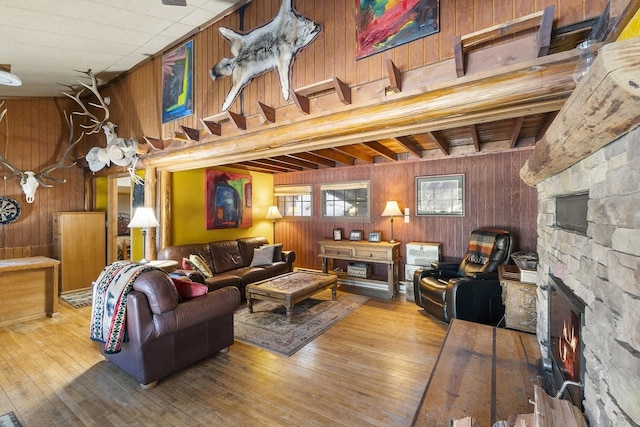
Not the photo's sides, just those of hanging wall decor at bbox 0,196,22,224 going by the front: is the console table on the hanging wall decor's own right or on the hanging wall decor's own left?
on the hanging wall decor's own left

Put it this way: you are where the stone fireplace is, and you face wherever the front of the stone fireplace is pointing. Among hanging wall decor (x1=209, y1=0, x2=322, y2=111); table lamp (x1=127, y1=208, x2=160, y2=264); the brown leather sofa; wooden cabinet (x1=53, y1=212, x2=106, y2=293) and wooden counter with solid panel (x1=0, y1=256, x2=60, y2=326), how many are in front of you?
5

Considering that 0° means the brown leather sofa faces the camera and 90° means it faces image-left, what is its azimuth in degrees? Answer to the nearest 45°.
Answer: approximately 315°

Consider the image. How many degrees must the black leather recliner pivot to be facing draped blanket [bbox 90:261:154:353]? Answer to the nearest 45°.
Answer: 0° — it already faces it

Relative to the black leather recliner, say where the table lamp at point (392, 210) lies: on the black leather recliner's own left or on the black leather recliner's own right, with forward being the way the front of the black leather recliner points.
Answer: on the black leather recliner's own right

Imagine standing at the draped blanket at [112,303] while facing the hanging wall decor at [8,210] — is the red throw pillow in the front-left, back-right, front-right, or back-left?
back-right

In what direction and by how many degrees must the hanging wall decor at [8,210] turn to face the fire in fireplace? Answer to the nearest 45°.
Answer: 0° — it already faces it

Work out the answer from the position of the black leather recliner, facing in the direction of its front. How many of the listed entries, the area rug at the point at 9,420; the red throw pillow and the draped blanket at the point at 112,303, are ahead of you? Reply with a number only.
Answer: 3

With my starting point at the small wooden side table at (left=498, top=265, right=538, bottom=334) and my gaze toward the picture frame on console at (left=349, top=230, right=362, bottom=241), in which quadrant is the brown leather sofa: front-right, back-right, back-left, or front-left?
front-left

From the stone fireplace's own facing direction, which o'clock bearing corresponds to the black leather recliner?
The black leather recliner is roughly at 2 o'clock from the stone fireplace.

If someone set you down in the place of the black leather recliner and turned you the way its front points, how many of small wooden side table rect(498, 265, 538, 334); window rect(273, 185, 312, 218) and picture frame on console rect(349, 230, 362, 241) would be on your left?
1

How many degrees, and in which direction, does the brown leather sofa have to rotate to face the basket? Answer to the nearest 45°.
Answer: approximately 45° to its left

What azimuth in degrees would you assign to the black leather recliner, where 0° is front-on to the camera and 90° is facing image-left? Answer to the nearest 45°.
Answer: approximately 45°

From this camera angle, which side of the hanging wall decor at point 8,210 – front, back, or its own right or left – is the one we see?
front

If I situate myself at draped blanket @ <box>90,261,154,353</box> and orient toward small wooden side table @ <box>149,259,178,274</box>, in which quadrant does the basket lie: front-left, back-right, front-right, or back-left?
front-right

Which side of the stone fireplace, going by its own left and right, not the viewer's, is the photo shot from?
left

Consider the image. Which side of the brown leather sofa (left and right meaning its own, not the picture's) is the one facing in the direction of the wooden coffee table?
front

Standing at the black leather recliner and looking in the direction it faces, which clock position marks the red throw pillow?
The red throw pillow is roughly at 12 o'clock from the black leather recliner.

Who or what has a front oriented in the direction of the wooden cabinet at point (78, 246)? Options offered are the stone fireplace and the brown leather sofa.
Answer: the stone fireplace
